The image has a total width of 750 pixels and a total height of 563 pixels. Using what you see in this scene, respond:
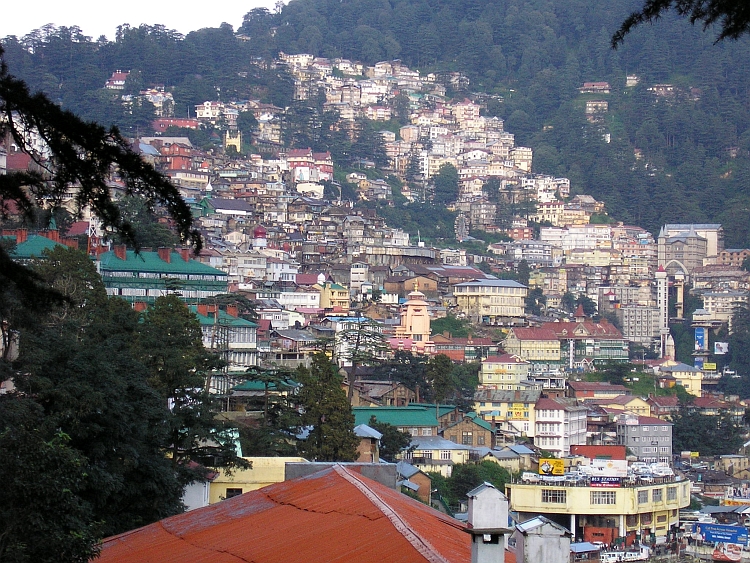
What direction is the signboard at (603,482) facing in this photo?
toward the camera

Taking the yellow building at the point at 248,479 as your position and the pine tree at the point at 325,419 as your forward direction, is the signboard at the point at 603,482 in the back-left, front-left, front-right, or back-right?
front-right

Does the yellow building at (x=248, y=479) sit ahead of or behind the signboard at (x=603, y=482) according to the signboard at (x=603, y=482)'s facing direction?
ahead

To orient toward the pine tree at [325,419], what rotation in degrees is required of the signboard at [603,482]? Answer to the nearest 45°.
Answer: approximately 45° to its right

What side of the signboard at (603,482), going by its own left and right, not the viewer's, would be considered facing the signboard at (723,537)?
left

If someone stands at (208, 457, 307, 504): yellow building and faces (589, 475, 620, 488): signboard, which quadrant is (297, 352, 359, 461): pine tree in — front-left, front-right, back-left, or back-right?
front-left
